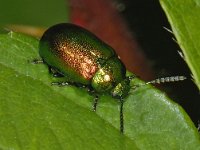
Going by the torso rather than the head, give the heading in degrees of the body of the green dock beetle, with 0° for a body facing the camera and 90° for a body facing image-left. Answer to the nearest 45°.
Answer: approximately 315°

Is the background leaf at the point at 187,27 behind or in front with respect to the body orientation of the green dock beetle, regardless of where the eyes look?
in front
